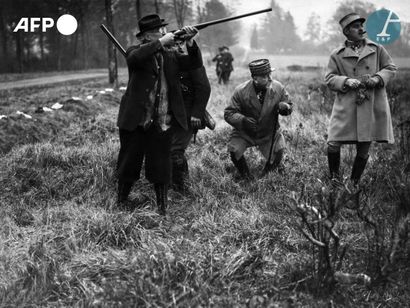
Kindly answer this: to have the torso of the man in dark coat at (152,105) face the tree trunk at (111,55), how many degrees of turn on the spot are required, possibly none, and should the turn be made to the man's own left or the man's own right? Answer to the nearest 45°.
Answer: approximately 135° to the man's own left

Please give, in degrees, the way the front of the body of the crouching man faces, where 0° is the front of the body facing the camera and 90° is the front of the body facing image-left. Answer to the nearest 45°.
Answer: approximately 0°

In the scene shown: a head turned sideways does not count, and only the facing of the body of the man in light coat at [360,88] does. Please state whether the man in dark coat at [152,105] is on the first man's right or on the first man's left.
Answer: on the first man's right

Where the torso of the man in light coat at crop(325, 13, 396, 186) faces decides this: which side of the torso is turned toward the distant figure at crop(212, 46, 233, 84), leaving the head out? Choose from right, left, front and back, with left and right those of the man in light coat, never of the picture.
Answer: back

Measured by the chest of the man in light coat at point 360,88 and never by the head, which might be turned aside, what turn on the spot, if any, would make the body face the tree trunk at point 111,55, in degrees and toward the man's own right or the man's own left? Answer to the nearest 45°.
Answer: approximately 135° to the man's own right

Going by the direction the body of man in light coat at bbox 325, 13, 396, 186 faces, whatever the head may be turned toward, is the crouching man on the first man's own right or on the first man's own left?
on the first man's own right

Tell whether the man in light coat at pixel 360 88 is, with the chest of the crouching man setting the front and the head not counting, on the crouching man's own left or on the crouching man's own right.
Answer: on the crouching man's own left

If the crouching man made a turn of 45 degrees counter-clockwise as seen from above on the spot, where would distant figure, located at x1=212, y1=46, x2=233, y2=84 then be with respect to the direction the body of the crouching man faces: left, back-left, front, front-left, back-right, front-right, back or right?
back-left

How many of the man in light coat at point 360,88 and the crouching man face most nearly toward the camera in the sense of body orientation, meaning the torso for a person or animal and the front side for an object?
2

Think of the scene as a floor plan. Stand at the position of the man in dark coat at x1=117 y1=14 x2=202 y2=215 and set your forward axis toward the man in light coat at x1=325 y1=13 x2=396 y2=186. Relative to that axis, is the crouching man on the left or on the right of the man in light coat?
left

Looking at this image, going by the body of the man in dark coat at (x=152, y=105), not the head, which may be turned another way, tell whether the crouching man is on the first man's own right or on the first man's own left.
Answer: on the first man's own left
